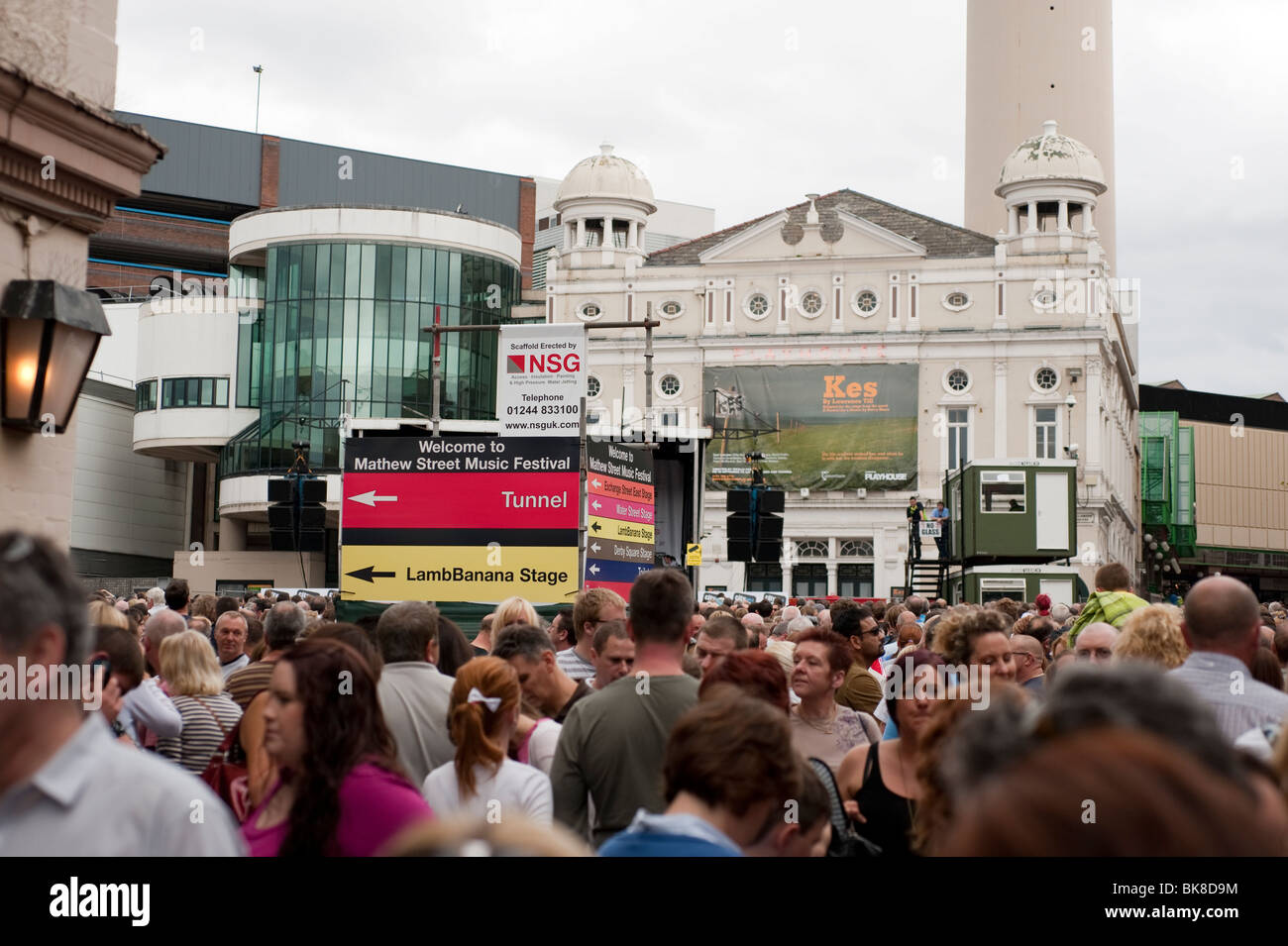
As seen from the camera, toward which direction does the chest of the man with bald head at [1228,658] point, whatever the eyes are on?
away from the camera

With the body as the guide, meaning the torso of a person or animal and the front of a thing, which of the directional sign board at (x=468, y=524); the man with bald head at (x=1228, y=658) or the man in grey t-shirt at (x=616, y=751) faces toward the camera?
the directional sign board

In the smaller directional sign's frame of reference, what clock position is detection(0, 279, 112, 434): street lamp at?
The street lamp is roughly at 2 o'clock from the smaller directional sign.

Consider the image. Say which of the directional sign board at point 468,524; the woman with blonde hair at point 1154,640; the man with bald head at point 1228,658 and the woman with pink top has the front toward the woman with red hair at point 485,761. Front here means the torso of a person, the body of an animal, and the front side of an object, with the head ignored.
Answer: the directional sign board

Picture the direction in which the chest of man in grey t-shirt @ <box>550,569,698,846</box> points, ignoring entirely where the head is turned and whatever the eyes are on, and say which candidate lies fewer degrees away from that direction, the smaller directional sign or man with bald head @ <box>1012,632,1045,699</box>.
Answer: the smaller directional sign

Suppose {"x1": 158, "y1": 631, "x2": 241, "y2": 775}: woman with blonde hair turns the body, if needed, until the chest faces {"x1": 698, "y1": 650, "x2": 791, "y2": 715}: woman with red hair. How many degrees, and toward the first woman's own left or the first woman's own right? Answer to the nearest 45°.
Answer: approximately 180°

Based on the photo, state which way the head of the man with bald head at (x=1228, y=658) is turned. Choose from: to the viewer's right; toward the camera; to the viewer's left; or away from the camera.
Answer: away from the camera

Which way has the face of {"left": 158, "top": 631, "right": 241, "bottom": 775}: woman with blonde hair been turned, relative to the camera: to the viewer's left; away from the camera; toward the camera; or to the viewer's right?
away from the camera

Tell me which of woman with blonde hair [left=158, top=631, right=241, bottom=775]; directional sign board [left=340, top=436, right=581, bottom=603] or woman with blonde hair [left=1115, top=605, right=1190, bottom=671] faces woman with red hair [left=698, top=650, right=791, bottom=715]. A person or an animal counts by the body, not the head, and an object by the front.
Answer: the directional sign board

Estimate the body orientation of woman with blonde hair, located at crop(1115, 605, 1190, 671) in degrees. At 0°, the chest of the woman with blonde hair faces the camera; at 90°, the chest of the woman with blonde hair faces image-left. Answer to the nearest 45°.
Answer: approximately 180°

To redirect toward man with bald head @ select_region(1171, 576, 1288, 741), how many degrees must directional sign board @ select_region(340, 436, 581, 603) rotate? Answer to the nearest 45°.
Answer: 0° — it already faces them

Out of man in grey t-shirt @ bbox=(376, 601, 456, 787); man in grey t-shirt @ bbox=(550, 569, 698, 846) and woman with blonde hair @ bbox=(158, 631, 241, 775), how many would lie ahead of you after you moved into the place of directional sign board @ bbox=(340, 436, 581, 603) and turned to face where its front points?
3
